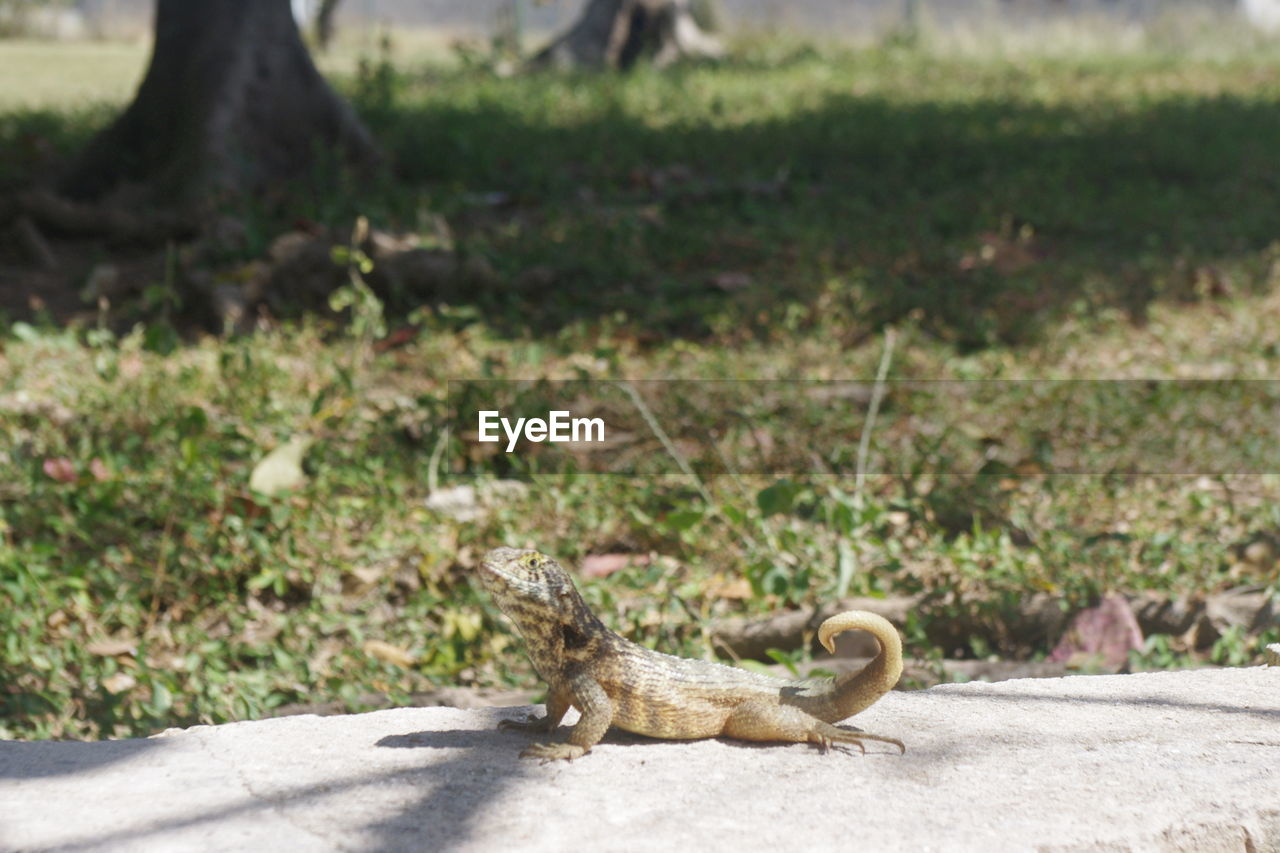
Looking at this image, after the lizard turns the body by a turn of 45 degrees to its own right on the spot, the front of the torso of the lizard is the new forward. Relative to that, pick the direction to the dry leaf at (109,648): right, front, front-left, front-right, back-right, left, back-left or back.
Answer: front

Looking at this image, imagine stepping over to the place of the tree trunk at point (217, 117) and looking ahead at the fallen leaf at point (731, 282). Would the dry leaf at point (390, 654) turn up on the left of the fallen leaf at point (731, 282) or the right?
right

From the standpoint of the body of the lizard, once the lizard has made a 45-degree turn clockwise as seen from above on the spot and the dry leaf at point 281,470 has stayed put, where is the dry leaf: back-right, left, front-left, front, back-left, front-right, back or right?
front

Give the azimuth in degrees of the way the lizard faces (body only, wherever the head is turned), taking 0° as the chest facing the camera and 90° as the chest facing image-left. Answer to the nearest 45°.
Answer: approximately 90°

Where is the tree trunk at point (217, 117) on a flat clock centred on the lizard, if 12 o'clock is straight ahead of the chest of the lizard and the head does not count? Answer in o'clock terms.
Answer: The tree trunk is roughly at 2 o'clock from the lizard.

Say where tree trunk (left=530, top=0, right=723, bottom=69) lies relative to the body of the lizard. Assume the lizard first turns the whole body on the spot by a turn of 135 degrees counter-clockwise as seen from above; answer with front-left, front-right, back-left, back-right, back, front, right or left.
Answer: back-left

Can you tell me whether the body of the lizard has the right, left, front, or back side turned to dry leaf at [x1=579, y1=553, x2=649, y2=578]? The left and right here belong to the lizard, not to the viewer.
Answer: right

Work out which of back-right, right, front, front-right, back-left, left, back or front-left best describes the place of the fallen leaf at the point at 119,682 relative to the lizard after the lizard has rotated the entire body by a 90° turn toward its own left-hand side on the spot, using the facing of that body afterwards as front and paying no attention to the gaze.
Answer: back-right

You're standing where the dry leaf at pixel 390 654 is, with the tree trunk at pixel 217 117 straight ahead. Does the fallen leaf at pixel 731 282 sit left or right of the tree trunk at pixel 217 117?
right

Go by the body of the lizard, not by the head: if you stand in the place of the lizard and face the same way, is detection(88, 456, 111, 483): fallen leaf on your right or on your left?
on your right

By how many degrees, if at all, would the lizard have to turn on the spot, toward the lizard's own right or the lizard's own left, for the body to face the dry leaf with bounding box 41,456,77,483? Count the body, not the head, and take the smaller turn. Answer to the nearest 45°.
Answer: approximately 45° to the lizard's own right

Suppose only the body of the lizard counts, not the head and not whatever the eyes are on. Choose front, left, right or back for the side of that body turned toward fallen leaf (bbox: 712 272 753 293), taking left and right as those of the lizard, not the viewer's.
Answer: right
